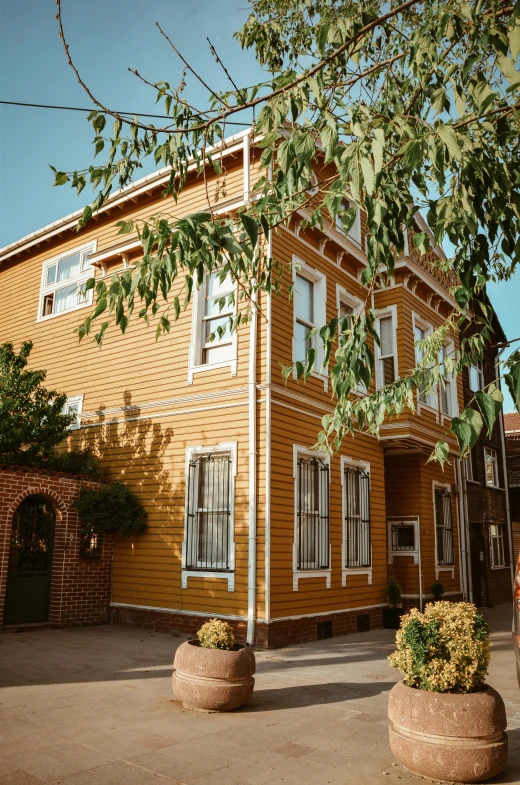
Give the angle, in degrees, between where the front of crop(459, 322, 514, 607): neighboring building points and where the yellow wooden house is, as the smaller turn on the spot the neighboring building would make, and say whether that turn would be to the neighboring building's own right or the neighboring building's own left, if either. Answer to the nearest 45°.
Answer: approximately 45° to the neighboring building's own right

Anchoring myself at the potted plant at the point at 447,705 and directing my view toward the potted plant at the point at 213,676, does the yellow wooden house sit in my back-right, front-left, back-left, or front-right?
front-right

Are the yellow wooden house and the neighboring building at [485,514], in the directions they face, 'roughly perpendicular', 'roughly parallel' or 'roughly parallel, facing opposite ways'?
roughly parallel

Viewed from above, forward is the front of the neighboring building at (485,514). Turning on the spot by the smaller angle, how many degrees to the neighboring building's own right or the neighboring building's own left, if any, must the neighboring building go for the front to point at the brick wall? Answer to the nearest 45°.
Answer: approximately 90° to the neighboring building's own right

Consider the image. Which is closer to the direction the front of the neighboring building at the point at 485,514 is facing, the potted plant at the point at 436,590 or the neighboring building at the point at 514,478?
the potted plant

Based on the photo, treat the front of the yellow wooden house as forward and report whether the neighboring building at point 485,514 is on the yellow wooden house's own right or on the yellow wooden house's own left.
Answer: on the yellow wooden house's own left

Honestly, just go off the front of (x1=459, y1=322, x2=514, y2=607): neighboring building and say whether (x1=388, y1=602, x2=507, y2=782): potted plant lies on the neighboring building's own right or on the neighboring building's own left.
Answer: on the neighboring building's own right

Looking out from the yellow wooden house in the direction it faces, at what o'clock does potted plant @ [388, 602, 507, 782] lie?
The potted plant is roughly at 1 o'clock from the yellow wooden house.

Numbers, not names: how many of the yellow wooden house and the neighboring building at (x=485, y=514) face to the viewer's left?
0

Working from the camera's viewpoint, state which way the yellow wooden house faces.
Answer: facing the viewer and to the right of the viewer

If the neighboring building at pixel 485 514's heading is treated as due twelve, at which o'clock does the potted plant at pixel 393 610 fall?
The potted plant is roughly at 2 o'clock from the neighboring building.

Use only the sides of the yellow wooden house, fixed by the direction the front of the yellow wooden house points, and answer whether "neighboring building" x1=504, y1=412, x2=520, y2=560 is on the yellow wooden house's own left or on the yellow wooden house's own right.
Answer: on the yellow wooden house's own left

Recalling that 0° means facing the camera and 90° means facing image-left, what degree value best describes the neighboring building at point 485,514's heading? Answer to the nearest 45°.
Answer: approximately 315°
